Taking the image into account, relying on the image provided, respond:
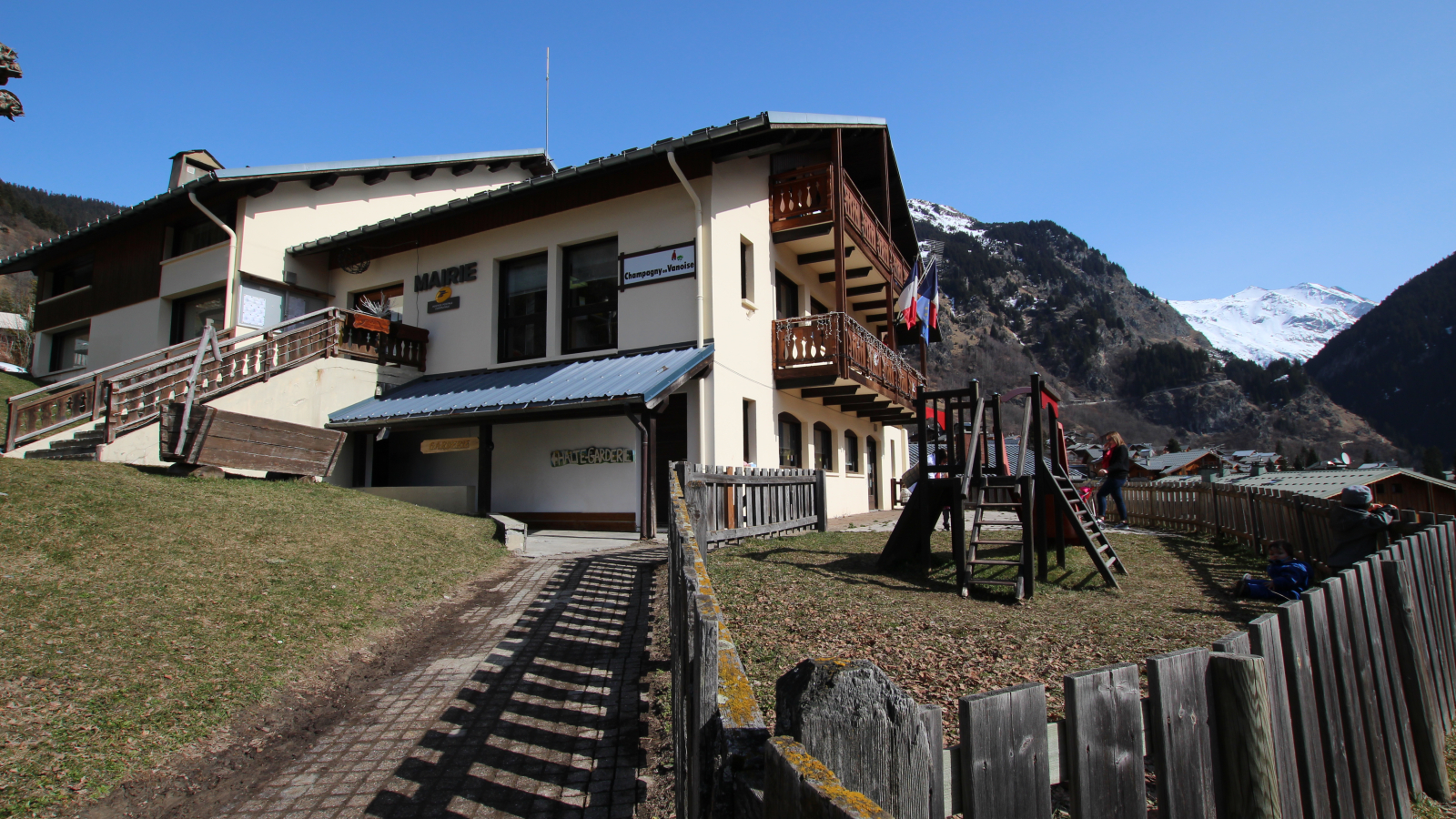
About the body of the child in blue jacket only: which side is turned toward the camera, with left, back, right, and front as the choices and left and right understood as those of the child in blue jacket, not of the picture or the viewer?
left

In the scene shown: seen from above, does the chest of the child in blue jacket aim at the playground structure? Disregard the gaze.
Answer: yes

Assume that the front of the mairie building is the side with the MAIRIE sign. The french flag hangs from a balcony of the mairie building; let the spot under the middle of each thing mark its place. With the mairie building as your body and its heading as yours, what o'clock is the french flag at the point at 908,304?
The french flag is roughly at 8 o'clock from the mairie building.

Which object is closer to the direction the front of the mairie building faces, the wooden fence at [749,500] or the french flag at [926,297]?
the wooden fence

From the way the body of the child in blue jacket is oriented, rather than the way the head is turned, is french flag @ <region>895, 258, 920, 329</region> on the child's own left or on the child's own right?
on the child's own right

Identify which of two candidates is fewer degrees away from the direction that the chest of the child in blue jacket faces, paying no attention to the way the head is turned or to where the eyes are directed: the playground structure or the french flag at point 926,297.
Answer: the playground structure

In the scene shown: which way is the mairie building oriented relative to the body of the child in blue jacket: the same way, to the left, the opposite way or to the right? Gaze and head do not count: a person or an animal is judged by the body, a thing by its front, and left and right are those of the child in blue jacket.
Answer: to the left

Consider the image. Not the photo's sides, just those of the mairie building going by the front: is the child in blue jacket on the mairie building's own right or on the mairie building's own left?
on the mairie building's own left

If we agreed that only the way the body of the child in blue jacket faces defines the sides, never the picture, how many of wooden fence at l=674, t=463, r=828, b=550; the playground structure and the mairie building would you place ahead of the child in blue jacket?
3
